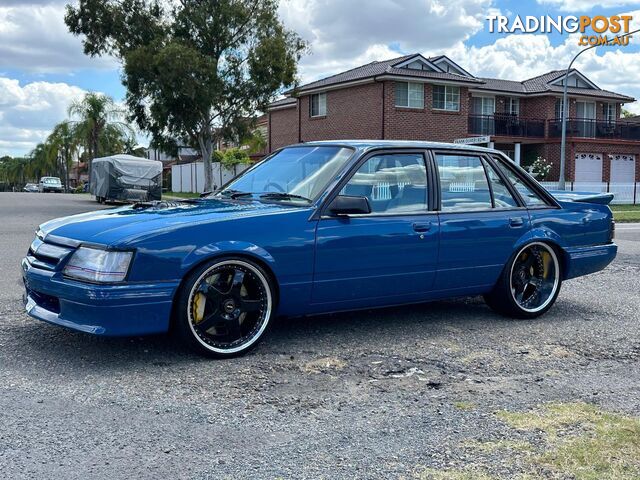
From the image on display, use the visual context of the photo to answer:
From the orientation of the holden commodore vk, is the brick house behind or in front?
behind

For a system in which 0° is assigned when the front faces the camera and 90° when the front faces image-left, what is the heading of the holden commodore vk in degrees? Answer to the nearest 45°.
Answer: approximately 45°

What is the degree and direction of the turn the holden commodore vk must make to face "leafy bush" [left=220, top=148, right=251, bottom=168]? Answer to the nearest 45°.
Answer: approximately 135° to its right

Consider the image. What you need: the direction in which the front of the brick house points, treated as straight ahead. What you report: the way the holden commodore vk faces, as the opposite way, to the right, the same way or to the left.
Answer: to the right

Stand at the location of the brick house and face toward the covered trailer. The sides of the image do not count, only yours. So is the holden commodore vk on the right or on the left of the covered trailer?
left

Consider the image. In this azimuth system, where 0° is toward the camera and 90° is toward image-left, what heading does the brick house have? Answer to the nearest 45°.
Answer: approximately 315°
